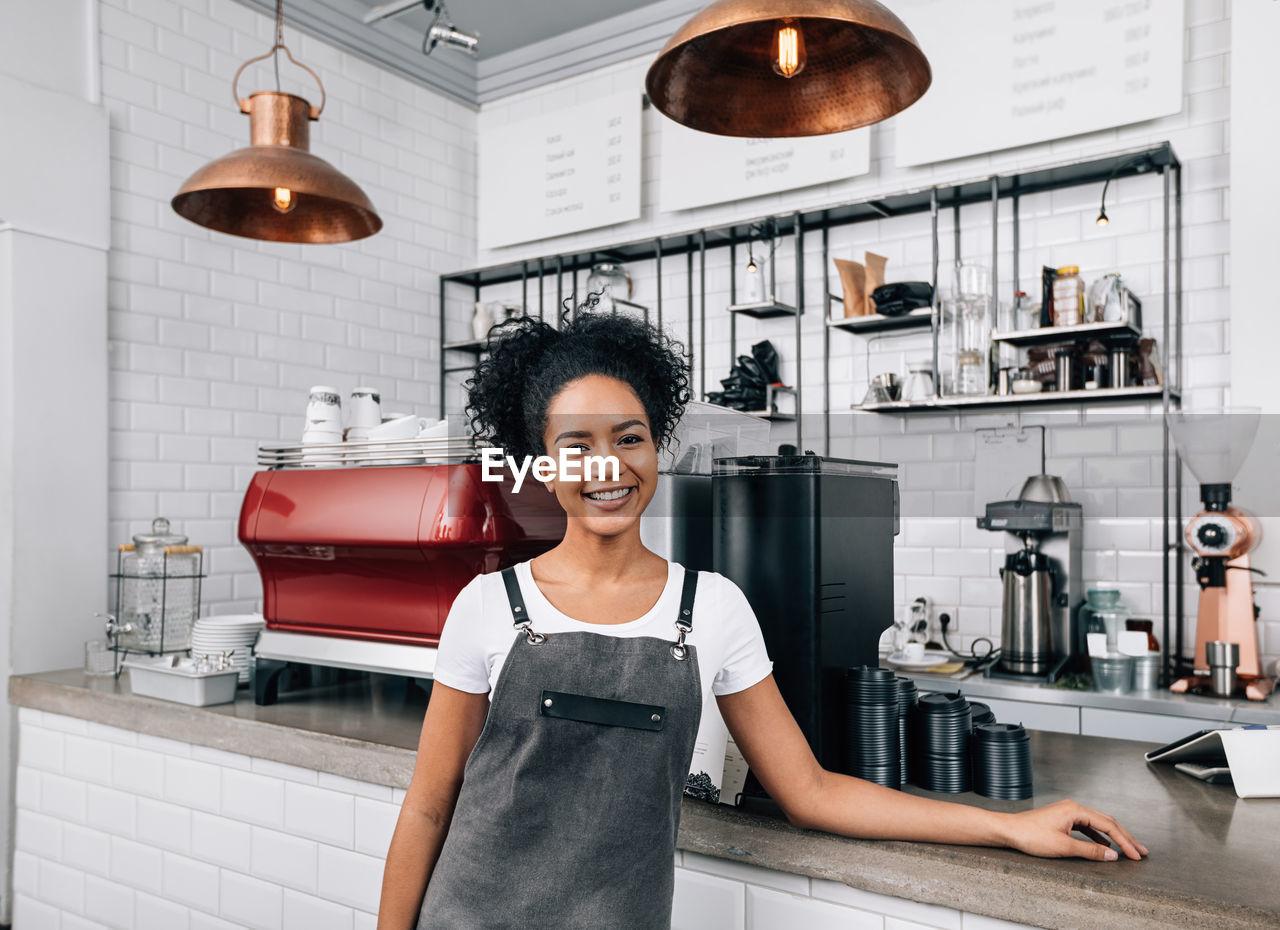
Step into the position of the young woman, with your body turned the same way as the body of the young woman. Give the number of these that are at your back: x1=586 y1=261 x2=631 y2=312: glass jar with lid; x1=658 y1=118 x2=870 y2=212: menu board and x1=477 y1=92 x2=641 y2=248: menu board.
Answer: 3

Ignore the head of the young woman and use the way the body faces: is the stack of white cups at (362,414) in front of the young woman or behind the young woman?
behind

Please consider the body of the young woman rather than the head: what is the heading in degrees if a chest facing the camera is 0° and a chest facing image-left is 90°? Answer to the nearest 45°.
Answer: approximately 0°

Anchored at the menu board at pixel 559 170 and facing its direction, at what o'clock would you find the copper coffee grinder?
The copper coffee grinder is roughly at 9 o'clock from the menu board.

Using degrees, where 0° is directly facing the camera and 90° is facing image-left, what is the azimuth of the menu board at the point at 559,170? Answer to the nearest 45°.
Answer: approximately 45°
